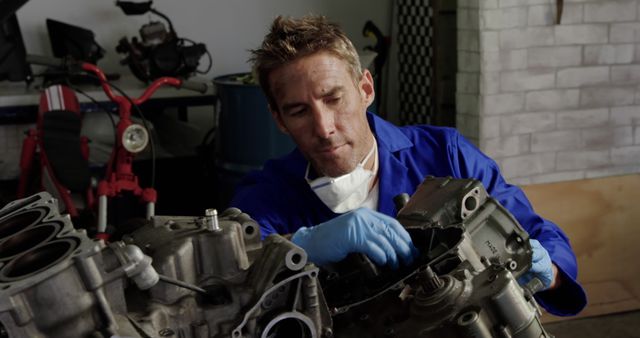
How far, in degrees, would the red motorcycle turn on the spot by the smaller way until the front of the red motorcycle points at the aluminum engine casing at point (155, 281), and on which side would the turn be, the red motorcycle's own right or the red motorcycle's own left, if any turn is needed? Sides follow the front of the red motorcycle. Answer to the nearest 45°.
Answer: approximately 45° to the red motorcycle's own right

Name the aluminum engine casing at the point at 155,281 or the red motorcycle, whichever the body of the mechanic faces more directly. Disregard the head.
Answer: the aluminum engine casing

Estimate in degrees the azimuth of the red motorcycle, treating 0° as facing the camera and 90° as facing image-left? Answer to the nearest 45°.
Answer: approximately 315°
